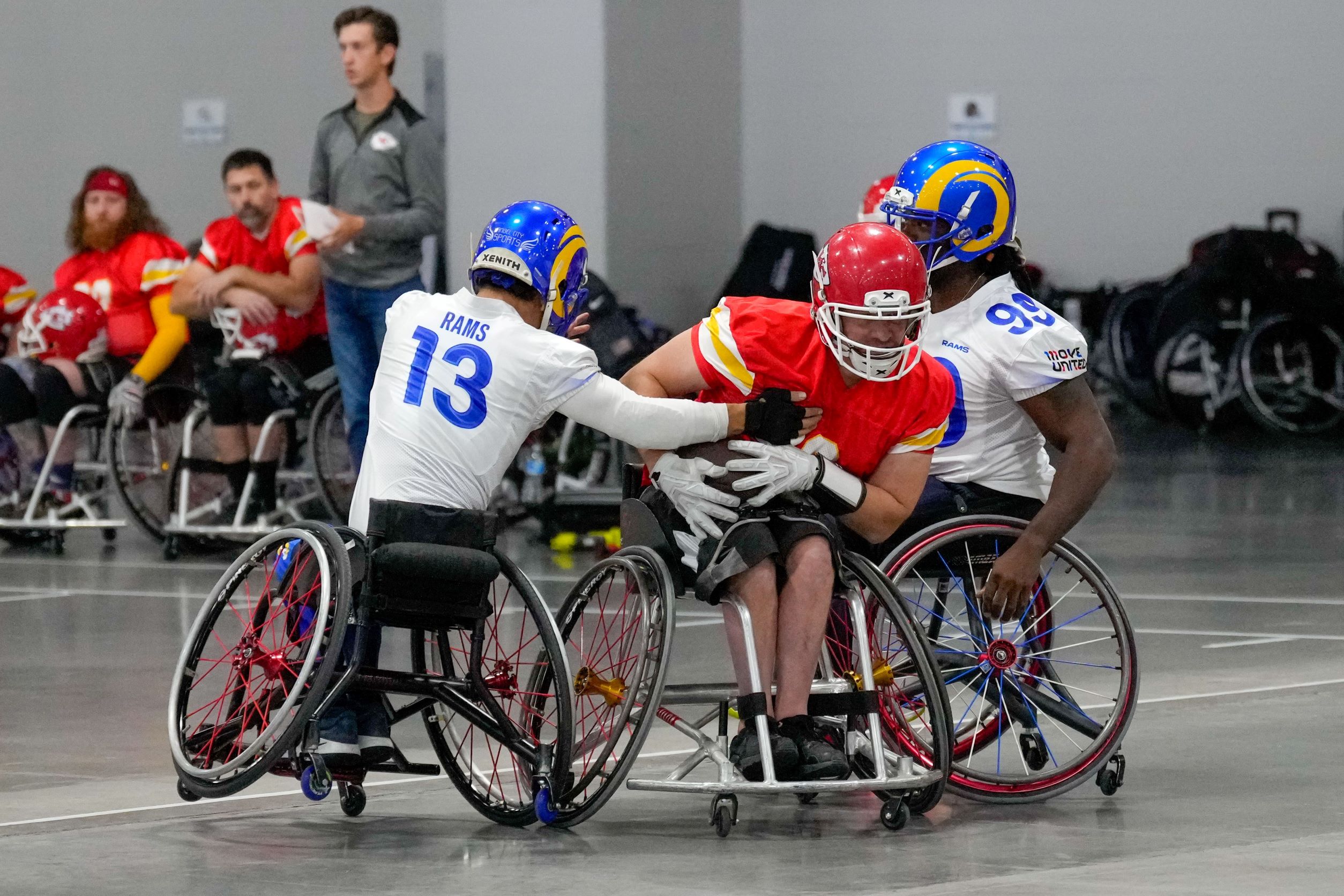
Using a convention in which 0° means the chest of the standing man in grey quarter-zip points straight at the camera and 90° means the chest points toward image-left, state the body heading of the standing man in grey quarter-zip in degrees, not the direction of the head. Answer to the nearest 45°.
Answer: approximately 45°

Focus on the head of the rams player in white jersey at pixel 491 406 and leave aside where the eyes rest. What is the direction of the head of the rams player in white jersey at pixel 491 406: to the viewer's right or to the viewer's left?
to the viewer's right

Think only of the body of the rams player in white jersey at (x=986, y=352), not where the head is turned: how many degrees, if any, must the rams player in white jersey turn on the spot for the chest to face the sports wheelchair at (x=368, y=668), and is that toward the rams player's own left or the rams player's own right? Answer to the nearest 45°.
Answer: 0° — they already face it

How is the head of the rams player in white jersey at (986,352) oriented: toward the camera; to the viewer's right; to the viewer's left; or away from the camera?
to the viewer's left

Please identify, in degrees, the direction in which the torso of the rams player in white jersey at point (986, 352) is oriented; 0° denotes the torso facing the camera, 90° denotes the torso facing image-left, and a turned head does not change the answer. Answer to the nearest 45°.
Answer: approximately 45°
